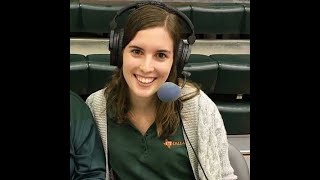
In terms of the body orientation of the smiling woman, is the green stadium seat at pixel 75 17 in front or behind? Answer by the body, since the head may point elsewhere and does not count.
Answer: behind

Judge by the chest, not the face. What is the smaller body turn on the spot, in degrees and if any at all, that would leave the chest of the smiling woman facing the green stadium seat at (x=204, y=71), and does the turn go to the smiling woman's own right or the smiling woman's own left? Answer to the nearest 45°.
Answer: approximately 180°

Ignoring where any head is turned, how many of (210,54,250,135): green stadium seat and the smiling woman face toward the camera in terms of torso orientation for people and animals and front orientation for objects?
2

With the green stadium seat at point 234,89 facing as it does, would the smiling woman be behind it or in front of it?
in front

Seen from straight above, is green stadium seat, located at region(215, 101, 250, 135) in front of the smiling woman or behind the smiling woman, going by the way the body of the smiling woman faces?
behind

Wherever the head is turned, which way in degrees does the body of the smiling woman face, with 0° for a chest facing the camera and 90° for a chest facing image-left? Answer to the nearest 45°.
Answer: approximately 0°
